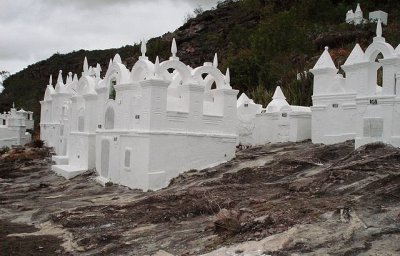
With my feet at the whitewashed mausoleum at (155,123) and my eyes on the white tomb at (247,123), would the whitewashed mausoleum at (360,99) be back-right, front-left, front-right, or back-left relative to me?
front-right

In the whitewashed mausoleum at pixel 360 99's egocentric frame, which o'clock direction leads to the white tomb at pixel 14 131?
The white tomb is roughly at 4 o'clock from the whitewashed mausoleum.

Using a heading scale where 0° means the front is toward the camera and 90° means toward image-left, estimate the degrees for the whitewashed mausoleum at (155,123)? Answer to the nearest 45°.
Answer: approximately 45°

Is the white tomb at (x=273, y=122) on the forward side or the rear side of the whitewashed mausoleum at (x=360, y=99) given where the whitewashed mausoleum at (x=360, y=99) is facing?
on the rear side

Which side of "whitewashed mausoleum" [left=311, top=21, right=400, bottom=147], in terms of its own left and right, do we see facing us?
front

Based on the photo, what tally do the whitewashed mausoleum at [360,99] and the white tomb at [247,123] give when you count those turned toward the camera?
2

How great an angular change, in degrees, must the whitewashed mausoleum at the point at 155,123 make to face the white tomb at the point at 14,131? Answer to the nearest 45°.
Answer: approximately 90° to its right

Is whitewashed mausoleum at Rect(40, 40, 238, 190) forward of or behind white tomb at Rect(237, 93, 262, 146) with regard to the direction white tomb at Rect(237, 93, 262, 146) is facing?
forward

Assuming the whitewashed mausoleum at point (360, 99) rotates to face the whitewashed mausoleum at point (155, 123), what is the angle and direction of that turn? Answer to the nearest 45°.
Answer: approximately 90° to its right
